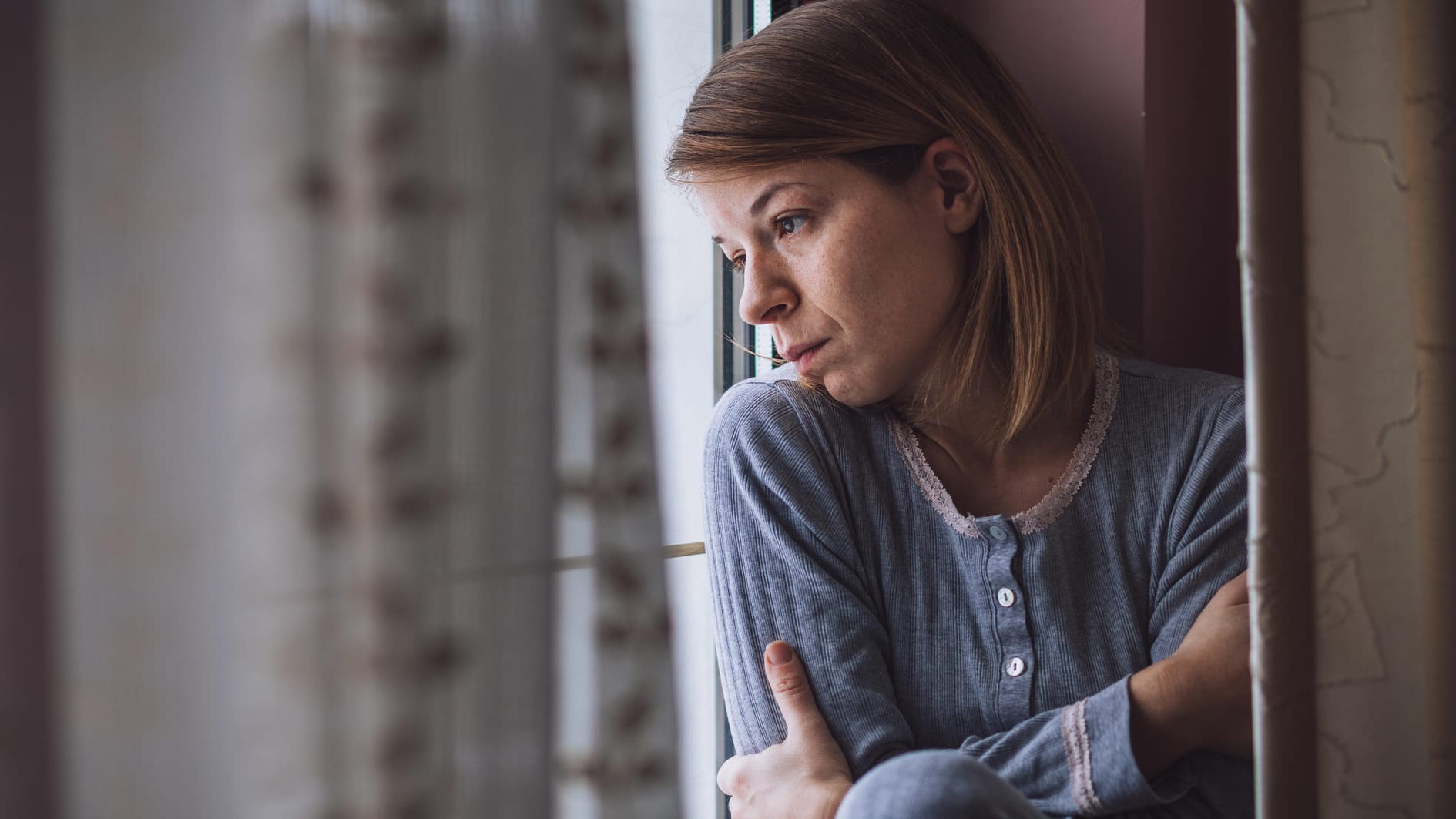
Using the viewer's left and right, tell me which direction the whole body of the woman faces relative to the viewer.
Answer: facing the viewer

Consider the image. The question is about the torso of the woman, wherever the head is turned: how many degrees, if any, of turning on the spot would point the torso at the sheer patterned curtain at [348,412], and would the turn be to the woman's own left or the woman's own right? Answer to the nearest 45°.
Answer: approximately 45° to the woman's own right
